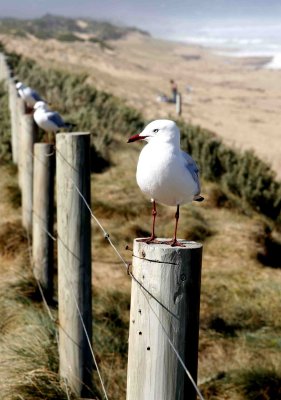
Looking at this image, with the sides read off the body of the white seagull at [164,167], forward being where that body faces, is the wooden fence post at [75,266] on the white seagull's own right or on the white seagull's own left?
on the white seagull's own right

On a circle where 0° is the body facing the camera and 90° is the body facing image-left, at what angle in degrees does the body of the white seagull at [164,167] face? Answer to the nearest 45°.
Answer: approximately 45°

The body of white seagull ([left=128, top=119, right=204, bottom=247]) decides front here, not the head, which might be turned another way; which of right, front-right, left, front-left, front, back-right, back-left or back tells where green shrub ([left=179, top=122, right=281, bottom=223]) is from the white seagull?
back-right

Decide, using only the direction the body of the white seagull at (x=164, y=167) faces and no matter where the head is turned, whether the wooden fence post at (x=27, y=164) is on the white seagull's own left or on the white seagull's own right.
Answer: on the white seagull's own right

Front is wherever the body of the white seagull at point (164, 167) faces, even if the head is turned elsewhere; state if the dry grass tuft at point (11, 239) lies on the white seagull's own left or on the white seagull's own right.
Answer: on the white seagull's own right

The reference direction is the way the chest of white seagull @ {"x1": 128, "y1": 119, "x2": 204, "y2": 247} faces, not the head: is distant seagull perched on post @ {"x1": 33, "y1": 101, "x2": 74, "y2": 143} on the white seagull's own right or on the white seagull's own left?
on the white seagull's own right
